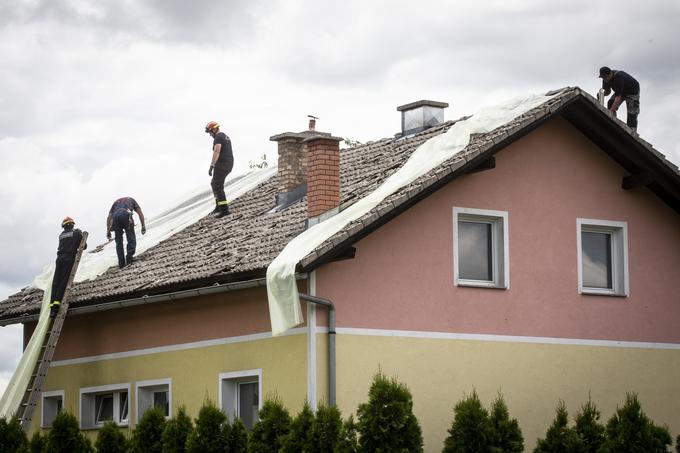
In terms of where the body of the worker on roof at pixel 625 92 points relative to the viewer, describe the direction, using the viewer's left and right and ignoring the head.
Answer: facing to the left of the viewer

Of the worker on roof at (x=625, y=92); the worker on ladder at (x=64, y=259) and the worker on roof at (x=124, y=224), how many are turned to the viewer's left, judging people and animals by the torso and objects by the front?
1

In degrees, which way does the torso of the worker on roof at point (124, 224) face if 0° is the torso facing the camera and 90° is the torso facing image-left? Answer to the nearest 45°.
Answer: approximately 180°

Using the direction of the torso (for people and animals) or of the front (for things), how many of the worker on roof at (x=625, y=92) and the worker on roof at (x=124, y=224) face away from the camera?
1

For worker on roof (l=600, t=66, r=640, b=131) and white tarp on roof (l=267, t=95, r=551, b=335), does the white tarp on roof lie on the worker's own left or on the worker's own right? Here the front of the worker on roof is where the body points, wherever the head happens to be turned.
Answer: on the worker's own left

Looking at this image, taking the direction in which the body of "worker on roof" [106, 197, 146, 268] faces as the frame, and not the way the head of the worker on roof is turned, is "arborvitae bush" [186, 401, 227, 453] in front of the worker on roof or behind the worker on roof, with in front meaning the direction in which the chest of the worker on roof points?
behind

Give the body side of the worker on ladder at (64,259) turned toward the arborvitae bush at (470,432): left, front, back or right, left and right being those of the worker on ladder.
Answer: right

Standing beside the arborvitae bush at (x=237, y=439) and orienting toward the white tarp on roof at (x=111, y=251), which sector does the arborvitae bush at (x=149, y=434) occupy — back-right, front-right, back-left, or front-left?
front-left

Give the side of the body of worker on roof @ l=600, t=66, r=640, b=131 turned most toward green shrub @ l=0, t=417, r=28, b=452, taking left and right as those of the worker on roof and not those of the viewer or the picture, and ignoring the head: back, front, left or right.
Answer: front

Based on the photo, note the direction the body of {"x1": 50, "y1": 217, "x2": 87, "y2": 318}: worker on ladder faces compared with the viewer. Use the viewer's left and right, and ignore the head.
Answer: facing away from the viewer and to the right of the viewer

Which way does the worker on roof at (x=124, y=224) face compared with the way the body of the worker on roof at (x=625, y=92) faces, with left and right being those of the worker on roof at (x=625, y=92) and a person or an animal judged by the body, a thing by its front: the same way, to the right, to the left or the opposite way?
to the right

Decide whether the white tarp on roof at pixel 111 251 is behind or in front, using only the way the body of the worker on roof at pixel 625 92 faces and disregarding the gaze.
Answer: in front

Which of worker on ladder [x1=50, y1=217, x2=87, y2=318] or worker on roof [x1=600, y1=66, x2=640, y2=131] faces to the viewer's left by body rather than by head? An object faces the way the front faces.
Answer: worker on roof [x1=600, y1=66, x2=640, y2=131]

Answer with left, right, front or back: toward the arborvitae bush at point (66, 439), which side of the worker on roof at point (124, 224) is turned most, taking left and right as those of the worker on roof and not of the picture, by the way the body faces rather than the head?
back
